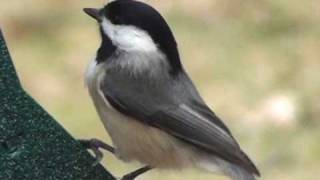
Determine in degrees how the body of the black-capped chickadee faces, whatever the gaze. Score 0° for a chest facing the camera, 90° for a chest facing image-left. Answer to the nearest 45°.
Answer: approximately 90°
